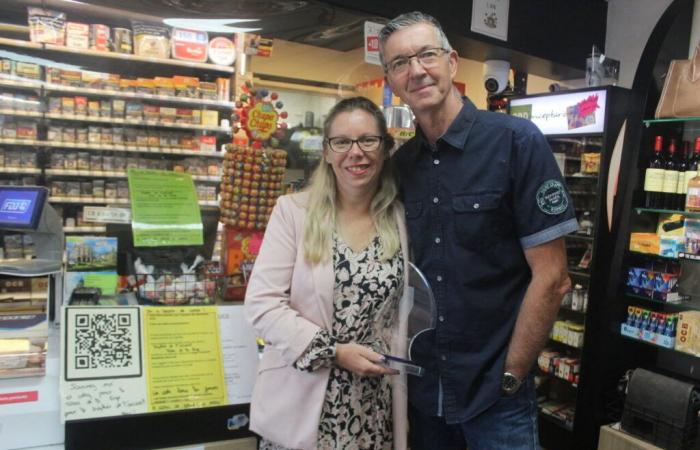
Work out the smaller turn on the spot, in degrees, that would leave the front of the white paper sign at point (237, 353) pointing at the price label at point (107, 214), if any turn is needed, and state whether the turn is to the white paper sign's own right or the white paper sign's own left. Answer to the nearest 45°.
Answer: approximately 135° to the white paper sign's own right

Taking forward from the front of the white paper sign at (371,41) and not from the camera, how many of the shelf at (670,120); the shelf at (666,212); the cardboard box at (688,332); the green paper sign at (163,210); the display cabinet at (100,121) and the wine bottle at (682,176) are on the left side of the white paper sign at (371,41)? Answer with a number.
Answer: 4

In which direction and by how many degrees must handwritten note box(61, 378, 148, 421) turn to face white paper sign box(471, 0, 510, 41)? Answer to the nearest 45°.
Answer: approximately 135° to its left

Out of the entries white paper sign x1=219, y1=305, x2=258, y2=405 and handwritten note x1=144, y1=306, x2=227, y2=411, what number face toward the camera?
2

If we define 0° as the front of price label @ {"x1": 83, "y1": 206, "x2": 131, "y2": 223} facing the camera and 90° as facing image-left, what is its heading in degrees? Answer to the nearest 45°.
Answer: approximately 0°

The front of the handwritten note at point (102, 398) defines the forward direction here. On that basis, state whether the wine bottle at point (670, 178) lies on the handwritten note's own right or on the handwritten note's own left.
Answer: on the handwritten note's own left

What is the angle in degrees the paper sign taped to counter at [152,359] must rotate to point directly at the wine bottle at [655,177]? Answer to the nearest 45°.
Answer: approximately 90° to its left
